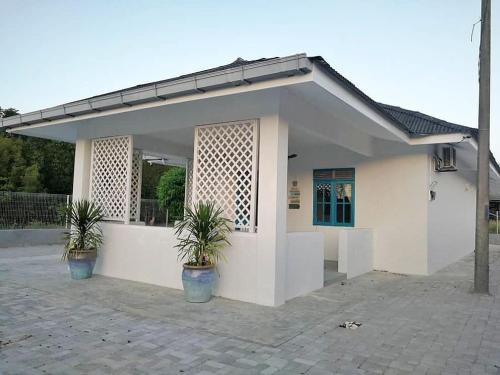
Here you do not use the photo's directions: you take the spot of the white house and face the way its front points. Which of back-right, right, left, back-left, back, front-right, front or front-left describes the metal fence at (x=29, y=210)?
right

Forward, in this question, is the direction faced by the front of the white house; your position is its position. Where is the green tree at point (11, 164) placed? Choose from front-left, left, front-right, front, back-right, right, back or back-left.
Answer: right

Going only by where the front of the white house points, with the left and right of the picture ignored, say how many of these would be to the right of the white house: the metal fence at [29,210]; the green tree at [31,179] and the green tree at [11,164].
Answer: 3

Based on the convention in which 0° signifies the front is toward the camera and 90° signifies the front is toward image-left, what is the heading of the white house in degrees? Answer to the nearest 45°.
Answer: approximately 45°

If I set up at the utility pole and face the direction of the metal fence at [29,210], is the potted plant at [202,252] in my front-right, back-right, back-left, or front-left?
front-left

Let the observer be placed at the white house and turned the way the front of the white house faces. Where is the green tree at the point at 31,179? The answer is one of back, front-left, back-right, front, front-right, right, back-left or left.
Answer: right

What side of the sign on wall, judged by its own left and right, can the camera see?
front

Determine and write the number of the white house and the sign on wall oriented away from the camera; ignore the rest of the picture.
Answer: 0

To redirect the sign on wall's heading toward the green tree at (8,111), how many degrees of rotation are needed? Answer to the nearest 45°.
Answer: approximately 135° to its right

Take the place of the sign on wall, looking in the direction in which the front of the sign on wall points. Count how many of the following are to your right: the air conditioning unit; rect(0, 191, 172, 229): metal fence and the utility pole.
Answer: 1

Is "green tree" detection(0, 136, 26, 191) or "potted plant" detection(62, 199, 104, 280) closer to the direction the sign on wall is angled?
the potted plant

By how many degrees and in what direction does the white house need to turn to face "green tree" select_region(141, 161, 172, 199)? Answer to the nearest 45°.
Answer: approximately 135° to its right

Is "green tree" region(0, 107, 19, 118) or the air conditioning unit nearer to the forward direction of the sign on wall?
the air conditioning unit

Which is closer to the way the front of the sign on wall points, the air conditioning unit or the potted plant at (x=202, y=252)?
the potted plant
